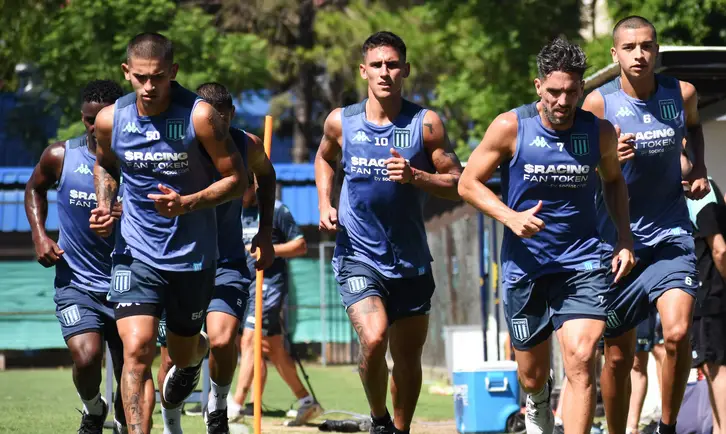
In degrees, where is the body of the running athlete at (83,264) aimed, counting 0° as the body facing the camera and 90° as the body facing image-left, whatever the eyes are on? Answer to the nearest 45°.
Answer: approximately 0°

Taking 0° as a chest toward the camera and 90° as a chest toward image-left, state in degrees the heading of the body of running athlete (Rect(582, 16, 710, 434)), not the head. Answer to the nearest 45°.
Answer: approximately 0°

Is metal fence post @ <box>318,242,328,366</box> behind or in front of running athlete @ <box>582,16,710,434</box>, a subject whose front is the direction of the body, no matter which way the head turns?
behind

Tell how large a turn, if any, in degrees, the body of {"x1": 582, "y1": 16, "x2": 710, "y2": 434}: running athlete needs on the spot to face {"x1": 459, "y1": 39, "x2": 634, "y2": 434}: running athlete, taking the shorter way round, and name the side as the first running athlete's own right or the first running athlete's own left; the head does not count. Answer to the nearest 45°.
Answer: approximately 45° to the first running athlete's own right

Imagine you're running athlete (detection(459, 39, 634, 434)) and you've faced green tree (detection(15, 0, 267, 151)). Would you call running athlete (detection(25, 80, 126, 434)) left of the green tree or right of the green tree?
left

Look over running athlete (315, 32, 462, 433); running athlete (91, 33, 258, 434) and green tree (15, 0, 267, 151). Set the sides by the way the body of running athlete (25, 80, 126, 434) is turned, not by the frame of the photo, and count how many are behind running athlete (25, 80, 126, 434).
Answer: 1

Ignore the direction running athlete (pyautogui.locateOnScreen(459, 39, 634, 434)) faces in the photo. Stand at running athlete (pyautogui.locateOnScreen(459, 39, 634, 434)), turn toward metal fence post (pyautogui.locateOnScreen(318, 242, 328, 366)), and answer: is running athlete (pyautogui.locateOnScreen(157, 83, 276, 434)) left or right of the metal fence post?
left

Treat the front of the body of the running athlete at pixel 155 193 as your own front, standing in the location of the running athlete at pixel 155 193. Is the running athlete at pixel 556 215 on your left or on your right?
on your left
